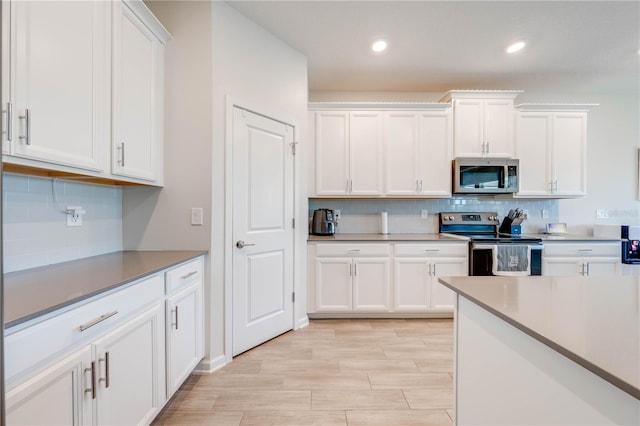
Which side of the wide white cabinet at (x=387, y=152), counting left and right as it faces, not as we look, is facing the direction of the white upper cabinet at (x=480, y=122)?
left

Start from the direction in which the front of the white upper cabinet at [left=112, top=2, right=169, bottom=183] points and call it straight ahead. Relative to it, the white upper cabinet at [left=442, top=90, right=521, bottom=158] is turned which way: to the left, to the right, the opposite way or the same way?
to the right

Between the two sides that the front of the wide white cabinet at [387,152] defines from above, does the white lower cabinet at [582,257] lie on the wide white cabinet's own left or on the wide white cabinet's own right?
on the wide white cabinet's own left

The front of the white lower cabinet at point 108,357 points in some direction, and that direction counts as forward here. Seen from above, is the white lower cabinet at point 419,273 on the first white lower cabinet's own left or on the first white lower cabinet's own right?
on the first white lower cabinet's own left

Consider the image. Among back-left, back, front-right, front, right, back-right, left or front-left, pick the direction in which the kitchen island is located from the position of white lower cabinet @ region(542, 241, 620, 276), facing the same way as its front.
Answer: front

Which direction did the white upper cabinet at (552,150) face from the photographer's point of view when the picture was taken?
facing the viewer

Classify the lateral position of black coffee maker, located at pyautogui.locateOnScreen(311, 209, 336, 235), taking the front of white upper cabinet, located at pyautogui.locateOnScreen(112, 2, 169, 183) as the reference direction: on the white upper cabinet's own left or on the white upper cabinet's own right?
on the white upper cabinet's own left

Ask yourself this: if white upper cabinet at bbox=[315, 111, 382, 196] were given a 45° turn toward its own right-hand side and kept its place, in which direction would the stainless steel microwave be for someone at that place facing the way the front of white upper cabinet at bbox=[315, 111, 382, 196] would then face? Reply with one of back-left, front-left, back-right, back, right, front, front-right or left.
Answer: back-left

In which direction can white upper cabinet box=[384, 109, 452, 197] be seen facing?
toward the camera

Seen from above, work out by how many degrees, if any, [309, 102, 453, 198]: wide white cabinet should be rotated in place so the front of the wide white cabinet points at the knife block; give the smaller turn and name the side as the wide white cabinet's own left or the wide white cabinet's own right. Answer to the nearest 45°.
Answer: approximately 90° to the wide white cabinet's own left

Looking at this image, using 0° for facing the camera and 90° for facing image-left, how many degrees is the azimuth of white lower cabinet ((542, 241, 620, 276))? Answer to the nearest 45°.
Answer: approximately 0°

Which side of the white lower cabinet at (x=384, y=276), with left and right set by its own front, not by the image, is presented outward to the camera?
front

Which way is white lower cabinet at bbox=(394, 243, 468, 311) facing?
toward the camera

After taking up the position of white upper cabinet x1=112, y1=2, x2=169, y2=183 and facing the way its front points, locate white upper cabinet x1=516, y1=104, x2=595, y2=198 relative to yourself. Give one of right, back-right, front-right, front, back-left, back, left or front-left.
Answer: front-left
